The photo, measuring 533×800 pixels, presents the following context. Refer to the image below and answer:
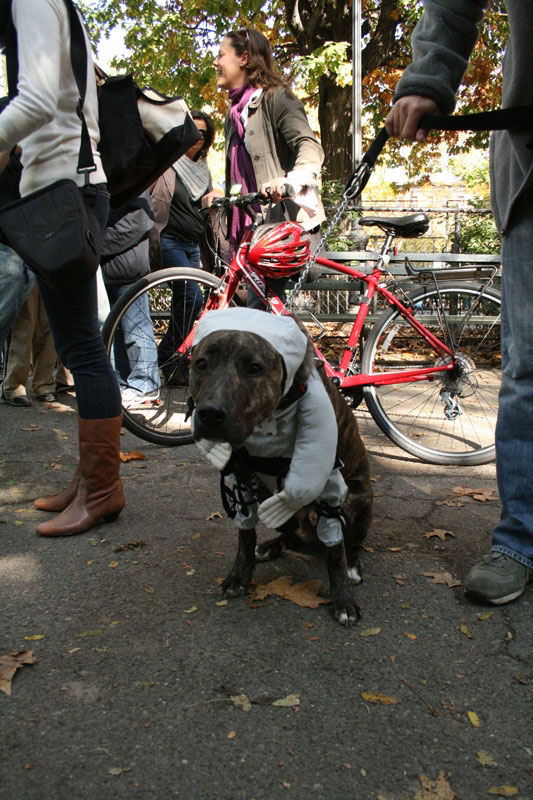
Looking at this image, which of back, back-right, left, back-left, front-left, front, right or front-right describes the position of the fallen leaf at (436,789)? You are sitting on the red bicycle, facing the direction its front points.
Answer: left

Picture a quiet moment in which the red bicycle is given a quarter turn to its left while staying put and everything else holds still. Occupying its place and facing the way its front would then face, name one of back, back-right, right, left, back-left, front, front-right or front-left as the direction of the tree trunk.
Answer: back

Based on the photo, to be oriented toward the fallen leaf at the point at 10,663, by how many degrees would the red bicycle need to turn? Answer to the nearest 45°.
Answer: approximately 45° to its left

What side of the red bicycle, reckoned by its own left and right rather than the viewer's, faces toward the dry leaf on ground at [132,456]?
front

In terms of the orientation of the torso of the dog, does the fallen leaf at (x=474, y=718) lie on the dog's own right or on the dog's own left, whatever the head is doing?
on the dog's own left

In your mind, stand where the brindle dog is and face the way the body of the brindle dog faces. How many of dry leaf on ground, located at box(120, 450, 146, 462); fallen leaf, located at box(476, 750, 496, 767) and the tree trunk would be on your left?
1

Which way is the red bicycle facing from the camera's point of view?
to the viewer's left

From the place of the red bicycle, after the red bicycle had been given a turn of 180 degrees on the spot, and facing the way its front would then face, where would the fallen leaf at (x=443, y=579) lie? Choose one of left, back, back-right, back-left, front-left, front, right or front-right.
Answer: right

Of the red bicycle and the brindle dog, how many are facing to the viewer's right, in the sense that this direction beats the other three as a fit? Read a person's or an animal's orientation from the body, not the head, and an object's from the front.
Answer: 0

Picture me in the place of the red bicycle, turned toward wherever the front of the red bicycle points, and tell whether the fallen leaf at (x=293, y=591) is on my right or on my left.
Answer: on my left

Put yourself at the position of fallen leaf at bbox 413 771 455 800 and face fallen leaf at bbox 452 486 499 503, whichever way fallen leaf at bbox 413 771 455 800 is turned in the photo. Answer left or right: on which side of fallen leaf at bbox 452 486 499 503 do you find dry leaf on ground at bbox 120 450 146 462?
left

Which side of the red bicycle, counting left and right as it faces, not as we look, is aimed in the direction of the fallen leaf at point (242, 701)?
left

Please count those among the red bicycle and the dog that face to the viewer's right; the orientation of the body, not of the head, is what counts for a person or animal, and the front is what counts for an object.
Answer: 0

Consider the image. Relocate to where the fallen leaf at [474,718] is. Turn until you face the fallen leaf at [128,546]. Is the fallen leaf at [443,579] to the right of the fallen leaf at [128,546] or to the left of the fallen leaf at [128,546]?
right

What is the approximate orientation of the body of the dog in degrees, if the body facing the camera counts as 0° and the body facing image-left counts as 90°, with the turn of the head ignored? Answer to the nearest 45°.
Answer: approximately 45°

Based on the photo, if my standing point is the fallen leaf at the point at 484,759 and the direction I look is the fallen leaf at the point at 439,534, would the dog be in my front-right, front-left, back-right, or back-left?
front-left

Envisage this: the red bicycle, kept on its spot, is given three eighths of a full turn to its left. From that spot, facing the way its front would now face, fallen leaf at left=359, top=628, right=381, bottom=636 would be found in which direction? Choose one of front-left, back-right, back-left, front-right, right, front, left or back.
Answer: front-right

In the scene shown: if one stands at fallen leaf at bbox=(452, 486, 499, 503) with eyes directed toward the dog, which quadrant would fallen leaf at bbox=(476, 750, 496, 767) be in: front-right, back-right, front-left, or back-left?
front-left
